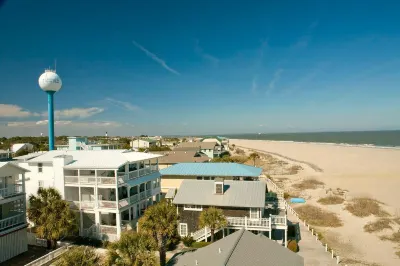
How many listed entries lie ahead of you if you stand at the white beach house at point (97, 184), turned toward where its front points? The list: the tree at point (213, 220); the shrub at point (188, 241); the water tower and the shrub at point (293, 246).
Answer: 3

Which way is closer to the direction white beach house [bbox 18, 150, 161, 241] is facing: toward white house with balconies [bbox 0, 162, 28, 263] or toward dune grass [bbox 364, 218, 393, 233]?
the dune grass

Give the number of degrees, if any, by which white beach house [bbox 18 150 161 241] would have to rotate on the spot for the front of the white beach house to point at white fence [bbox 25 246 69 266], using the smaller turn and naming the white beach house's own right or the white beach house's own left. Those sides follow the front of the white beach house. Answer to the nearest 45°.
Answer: approximately 90° to the white beach house's own right

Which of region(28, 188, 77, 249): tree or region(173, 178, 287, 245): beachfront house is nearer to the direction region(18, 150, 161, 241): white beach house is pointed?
the beachfront house

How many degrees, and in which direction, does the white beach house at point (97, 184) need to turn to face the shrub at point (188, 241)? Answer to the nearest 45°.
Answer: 0° — it already faces it

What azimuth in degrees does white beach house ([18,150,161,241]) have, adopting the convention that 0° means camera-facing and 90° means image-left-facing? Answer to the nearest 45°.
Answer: approximately 315°

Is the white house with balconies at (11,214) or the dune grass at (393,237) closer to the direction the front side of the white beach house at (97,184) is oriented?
the dune grass

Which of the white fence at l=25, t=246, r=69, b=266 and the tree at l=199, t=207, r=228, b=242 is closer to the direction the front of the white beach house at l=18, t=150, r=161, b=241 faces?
the tree

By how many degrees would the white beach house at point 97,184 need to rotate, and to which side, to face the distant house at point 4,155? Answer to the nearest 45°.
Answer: approximately 180°

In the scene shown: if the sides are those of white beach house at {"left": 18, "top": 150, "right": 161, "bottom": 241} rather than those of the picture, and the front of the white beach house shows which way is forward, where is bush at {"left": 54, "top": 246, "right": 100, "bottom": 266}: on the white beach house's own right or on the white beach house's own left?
on the white beach house's own right

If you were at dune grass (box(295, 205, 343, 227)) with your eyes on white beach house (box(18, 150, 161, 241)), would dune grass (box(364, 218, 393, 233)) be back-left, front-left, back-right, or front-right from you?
back-left

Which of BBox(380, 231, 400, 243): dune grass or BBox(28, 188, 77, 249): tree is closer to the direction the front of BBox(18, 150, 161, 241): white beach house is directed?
the dune grass
